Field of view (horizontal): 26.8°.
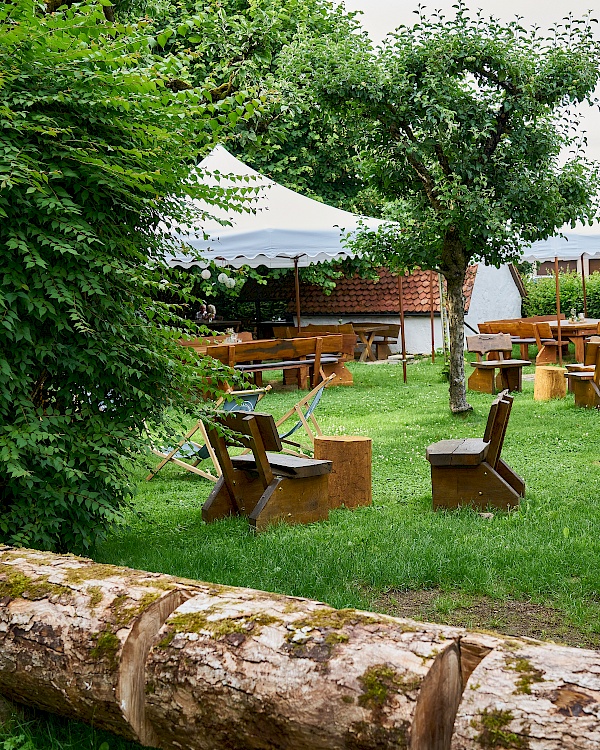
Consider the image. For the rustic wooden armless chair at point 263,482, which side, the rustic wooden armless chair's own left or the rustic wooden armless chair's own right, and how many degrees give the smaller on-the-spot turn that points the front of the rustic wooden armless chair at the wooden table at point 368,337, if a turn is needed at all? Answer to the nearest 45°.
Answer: approximately 45° to the rustic wooden armless chair's own left

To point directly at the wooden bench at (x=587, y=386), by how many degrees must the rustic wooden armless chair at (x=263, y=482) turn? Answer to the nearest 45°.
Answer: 0° — it already faces it

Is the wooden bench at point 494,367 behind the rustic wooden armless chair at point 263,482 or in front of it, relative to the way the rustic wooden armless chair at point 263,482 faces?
in front

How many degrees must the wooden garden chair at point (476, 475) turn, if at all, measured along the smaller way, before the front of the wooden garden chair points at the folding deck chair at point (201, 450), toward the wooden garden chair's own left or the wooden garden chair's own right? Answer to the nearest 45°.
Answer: approximately 45° to the wooden garden chair's own right

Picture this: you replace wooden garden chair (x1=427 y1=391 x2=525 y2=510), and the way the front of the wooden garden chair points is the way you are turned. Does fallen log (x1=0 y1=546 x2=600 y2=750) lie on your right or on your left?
on your left

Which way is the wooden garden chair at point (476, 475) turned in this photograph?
to the viewer's left

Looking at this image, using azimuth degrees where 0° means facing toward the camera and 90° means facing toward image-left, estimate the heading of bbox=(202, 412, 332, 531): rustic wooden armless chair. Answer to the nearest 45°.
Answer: approximately 225°

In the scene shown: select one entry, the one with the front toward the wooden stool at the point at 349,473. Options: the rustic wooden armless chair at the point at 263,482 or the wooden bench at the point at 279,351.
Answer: the rustic wooden armless chair

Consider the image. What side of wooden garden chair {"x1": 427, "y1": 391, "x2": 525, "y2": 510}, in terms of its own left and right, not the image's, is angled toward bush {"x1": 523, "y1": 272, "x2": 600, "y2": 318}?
right
